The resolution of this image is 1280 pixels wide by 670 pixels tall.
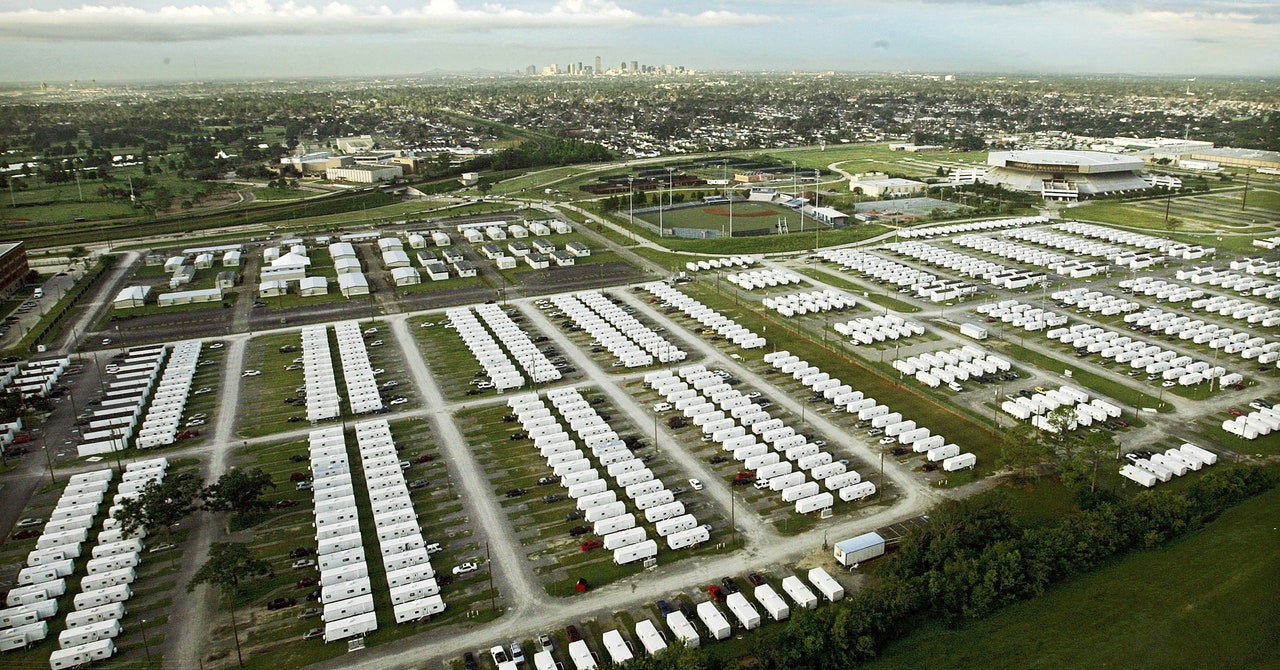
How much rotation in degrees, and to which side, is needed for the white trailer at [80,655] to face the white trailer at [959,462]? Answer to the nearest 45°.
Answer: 0° — it already faces it

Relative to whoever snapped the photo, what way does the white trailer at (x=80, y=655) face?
facing to the right of the viewer

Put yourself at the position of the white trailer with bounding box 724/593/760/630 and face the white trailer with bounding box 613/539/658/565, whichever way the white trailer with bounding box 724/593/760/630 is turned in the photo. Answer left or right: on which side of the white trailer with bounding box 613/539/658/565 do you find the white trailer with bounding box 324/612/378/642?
left

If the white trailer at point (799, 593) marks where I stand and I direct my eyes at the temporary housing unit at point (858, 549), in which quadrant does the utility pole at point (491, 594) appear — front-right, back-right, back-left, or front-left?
back-left

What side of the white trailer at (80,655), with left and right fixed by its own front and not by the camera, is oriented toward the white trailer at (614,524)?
front

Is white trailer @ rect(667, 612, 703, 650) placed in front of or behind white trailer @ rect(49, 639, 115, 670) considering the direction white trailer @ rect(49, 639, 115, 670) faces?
in front

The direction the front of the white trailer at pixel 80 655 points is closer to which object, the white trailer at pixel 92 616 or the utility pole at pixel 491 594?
the utility pole

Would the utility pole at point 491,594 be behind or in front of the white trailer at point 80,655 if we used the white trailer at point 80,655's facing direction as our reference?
in front
